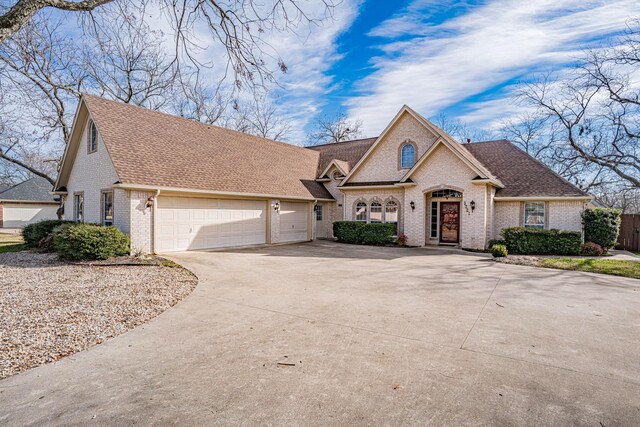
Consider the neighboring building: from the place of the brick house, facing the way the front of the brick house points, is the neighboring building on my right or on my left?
on my right

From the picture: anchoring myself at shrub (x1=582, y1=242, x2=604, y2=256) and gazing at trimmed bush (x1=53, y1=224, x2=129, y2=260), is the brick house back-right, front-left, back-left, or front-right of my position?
front-right

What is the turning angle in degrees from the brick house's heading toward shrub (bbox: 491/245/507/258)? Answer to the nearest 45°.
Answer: approximately 90° to its left

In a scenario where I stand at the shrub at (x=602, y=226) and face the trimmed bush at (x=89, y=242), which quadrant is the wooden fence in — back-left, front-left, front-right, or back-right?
back-right

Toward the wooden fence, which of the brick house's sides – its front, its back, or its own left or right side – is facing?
left

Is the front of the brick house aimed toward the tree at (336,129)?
no

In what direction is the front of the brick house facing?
toward the camera

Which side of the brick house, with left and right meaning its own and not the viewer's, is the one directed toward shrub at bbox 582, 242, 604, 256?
left

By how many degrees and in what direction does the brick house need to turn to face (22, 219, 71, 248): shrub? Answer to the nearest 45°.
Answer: approximately 90° to its right

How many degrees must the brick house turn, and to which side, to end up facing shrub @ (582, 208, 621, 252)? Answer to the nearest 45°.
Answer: approximately 90° to its left

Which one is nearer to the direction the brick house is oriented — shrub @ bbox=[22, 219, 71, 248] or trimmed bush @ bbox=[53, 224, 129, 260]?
the trimmed bush

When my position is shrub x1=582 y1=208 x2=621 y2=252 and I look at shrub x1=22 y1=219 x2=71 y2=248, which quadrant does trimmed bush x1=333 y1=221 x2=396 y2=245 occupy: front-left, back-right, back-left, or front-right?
front-right

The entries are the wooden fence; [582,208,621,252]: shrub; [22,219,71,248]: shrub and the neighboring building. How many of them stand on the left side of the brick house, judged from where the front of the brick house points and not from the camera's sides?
2

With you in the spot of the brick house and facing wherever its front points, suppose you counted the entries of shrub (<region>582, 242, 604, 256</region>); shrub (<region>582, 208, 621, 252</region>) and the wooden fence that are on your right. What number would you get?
0

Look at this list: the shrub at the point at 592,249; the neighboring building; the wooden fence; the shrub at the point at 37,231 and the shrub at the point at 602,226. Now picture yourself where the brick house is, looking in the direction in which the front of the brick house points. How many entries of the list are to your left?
3
